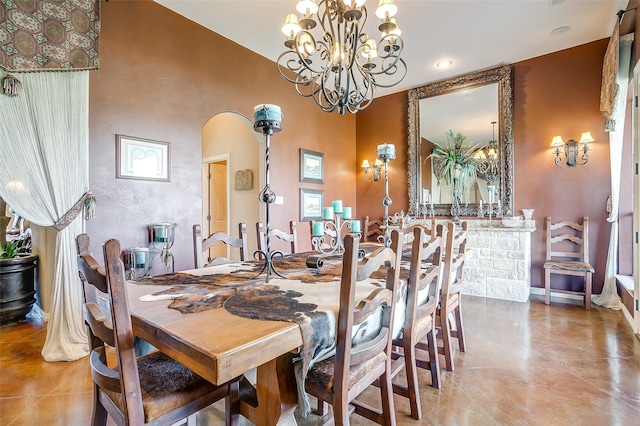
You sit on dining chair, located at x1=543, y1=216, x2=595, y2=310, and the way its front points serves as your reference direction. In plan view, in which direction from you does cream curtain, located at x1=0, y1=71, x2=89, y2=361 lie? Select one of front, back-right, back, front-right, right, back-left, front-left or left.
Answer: front-right

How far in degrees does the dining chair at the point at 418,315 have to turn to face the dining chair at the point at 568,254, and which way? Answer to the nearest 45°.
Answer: approximately 90° to its right

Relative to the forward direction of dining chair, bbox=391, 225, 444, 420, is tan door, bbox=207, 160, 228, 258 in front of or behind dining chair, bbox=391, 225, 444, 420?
in front

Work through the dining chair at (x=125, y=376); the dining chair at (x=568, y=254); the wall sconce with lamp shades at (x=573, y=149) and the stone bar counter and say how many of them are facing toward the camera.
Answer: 3

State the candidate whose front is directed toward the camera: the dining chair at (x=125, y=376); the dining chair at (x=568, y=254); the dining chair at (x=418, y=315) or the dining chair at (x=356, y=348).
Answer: the dining chair at (x=568, y=254)

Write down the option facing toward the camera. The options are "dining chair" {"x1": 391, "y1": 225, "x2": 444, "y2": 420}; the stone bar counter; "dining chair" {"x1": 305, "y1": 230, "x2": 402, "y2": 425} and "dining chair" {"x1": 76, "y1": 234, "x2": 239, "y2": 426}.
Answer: the stone bar counter

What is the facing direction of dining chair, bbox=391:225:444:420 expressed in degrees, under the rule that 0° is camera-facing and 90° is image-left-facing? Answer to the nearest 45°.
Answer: approximately 135°

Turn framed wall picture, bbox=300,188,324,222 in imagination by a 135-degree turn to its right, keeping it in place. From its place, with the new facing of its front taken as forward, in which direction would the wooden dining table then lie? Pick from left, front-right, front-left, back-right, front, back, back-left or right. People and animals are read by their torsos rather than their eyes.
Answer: left

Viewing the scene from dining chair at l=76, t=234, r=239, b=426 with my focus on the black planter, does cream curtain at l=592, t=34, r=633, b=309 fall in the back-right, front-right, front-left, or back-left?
back-right

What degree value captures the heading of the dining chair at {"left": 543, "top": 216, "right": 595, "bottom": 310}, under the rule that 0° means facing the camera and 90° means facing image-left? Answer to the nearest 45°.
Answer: approximately 0°

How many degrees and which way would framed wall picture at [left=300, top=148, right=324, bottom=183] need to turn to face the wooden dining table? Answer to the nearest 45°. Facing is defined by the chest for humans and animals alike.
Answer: approximately 45° to its right

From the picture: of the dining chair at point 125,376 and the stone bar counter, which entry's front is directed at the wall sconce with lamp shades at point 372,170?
the dining chair

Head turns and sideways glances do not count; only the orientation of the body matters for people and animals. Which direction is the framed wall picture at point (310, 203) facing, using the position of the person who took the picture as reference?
facing the viewer and to the right of the viewer

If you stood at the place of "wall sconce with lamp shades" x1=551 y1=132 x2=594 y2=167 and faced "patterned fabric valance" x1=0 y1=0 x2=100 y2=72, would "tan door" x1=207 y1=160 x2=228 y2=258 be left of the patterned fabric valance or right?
right
